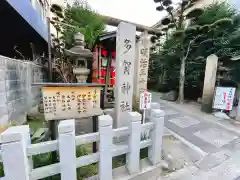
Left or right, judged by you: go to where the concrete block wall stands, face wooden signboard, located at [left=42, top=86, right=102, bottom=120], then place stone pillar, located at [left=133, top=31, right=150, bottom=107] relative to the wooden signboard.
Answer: left

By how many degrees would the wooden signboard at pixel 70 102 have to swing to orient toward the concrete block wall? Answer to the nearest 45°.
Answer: approximately 135° to its right

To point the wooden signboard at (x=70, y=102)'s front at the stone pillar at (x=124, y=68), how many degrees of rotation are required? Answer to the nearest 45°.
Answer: approximately 90° to its left

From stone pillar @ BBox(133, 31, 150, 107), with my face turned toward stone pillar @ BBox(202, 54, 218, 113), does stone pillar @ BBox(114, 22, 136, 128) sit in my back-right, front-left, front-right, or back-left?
back-right

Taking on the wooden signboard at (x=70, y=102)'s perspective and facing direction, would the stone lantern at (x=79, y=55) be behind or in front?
behind

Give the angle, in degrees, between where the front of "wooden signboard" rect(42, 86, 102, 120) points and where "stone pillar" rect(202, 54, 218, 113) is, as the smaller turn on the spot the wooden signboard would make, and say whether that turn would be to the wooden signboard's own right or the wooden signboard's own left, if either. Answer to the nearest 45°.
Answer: approximately 90° to the wooden signboard's own left

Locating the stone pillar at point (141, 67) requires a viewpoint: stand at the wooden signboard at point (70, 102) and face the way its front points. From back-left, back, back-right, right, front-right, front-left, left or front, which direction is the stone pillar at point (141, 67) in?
back-left

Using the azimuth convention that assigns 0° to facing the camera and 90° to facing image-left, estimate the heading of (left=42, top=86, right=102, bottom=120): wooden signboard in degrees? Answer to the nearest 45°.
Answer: approximately 0°
